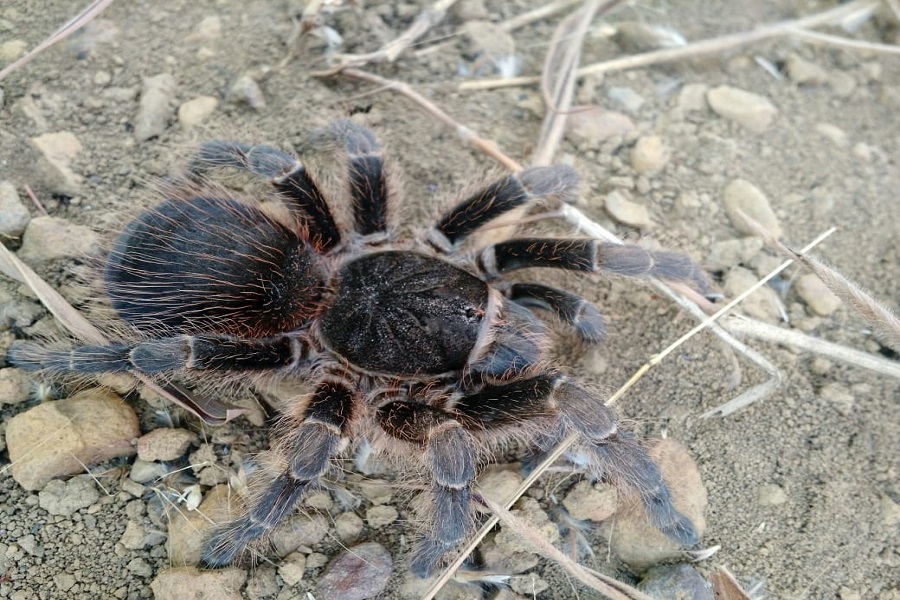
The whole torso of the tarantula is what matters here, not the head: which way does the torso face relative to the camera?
to the viewer's right

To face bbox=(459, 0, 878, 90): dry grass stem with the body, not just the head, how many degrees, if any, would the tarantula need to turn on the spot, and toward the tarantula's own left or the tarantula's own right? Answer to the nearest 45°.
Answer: approximately 45° to the tarantula's own left

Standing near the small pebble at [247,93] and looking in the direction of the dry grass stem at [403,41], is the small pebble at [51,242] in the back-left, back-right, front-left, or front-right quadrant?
back-right

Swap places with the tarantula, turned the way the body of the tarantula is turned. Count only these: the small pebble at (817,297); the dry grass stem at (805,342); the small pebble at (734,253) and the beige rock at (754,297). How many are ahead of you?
4

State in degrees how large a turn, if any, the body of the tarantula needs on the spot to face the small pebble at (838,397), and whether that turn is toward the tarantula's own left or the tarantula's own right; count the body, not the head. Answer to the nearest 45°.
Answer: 0° — it already faces it

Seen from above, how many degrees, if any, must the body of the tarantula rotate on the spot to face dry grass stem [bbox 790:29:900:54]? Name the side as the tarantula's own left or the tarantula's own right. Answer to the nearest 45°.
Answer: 0° — it already faces it

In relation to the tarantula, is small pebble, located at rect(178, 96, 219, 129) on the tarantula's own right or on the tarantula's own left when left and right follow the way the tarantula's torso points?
on the tarantula's own left

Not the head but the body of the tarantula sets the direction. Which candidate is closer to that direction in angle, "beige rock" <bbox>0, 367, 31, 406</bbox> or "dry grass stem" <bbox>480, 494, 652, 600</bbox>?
the dry grass stem

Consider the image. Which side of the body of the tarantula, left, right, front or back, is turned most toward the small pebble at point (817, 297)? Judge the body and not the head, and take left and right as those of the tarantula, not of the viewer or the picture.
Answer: front

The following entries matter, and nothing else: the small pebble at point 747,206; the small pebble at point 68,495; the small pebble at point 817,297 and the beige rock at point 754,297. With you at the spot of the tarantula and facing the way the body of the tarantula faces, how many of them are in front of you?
3

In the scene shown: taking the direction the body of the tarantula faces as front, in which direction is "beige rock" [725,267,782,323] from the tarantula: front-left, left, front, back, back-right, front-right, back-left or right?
front

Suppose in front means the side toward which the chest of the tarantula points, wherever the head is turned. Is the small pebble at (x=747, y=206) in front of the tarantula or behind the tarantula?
in front

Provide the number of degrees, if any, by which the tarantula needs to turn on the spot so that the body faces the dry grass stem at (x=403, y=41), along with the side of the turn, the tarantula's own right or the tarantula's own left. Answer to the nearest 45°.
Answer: approximately 45° to the tarantula's own left

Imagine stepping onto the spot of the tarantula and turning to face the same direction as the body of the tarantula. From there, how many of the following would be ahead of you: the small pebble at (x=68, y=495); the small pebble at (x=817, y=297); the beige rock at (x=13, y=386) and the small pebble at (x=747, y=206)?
2

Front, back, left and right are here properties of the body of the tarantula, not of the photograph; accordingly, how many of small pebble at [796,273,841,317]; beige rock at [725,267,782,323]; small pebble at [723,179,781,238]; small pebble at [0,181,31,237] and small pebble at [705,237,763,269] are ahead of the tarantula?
4
